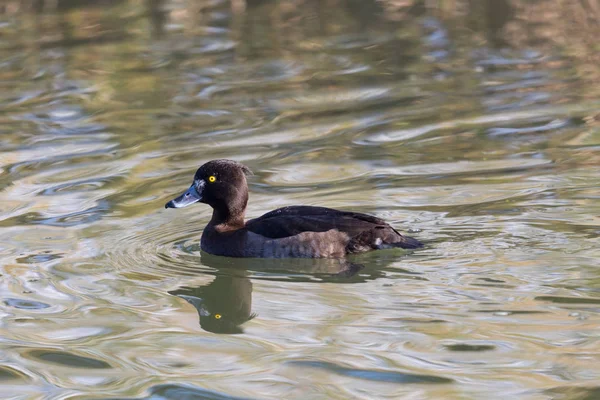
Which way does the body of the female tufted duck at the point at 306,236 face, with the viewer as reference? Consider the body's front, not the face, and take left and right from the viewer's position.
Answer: facing to the left of the viewer
